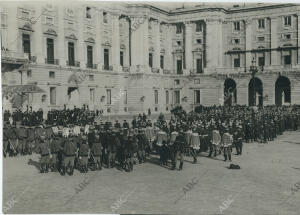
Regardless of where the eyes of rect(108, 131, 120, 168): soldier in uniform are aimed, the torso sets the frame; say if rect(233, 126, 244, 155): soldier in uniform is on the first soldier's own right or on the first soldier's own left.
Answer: on the first soldier's own right

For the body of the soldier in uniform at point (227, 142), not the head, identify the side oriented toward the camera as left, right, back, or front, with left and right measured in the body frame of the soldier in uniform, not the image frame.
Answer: back

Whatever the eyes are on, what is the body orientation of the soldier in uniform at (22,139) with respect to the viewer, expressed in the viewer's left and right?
facing away from the viewer

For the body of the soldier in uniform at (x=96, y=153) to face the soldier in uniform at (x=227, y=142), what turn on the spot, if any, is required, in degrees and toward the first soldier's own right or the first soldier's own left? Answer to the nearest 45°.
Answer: approximately 90° to the first soldier's own right

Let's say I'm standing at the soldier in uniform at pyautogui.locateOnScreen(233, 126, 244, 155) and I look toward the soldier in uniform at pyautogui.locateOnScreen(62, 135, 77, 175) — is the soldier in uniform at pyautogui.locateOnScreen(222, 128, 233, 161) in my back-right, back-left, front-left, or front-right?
front-left

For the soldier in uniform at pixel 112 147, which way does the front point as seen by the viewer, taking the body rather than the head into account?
away from the camera

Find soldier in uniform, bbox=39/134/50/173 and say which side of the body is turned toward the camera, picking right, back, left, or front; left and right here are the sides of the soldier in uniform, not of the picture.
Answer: back

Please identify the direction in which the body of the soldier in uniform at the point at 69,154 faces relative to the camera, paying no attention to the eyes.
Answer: away from the camera

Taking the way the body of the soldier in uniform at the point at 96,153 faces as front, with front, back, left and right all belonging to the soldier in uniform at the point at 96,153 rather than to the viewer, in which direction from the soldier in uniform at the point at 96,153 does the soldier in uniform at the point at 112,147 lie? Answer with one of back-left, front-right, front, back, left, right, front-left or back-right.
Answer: front-right

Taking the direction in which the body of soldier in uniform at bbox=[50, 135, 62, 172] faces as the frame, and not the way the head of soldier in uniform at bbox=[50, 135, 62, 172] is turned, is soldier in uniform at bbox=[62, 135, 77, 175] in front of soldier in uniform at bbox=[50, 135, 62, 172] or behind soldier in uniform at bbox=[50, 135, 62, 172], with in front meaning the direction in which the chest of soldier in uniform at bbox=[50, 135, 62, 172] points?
behind

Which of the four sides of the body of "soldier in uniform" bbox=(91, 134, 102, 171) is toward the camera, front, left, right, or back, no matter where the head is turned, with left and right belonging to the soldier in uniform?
back

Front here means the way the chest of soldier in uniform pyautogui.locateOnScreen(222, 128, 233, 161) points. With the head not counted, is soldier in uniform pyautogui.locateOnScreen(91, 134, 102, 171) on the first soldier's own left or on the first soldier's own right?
on the first soldier's own left
